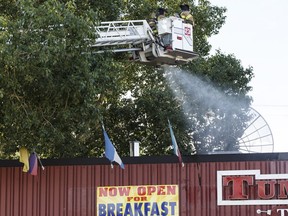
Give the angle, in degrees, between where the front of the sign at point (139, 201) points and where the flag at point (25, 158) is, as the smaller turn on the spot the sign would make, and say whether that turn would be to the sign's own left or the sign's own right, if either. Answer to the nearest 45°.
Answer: approximately 90° to the sign's own right

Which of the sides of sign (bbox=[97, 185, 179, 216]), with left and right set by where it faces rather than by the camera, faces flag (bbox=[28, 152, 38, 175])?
right

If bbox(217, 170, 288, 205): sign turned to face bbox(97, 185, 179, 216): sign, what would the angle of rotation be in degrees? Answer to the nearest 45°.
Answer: approximately 90° to its right

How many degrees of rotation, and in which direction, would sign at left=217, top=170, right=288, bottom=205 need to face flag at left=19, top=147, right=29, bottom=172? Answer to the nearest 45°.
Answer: approximately 90° to its right

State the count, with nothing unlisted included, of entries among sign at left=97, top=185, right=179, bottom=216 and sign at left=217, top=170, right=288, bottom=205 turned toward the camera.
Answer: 2

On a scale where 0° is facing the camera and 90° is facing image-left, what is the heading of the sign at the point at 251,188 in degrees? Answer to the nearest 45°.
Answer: approximately 0°

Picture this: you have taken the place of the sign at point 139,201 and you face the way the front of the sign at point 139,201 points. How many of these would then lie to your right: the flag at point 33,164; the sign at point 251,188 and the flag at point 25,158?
2

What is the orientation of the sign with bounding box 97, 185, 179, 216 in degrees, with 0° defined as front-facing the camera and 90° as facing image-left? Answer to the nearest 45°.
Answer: approximately 0°
